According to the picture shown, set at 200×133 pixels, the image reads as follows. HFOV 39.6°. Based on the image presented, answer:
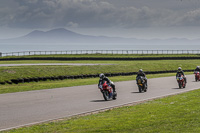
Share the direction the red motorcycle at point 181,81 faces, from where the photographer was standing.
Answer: facing the viewer and to the left of the viewer

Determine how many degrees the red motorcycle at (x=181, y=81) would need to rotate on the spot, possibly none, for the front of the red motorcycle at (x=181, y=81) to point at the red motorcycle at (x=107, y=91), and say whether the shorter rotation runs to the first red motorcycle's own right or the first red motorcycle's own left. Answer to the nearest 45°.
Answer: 0° — it already faces it
